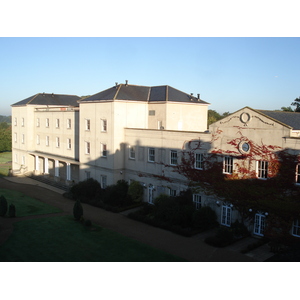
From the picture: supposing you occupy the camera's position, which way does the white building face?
facing the viewer and to the left of the viewer

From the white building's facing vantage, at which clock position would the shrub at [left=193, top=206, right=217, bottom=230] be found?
The shrub is roughly at 10 o'clock from the white building.
